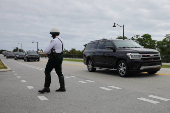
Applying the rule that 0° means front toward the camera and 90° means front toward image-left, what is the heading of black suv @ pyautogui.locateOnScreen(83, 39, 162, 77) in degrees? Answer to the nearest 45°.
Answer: approximately 315°

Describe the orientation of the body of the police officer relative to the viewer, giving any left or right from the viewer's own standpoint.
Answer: facing away from the viewer and to the left of the viewer

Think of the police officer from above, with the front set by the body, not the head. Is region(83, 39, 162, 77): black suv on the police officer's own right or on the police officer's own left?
on the police officer's own right

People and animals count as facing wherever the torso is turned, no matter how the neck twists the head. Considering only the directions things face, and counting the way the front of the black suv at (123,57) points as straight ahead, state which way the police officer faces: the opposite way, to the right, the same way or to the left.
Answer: the opposite way

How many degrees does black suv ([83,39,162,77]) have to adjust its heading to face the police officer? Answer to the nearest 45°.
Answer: approximately 90° to its right
